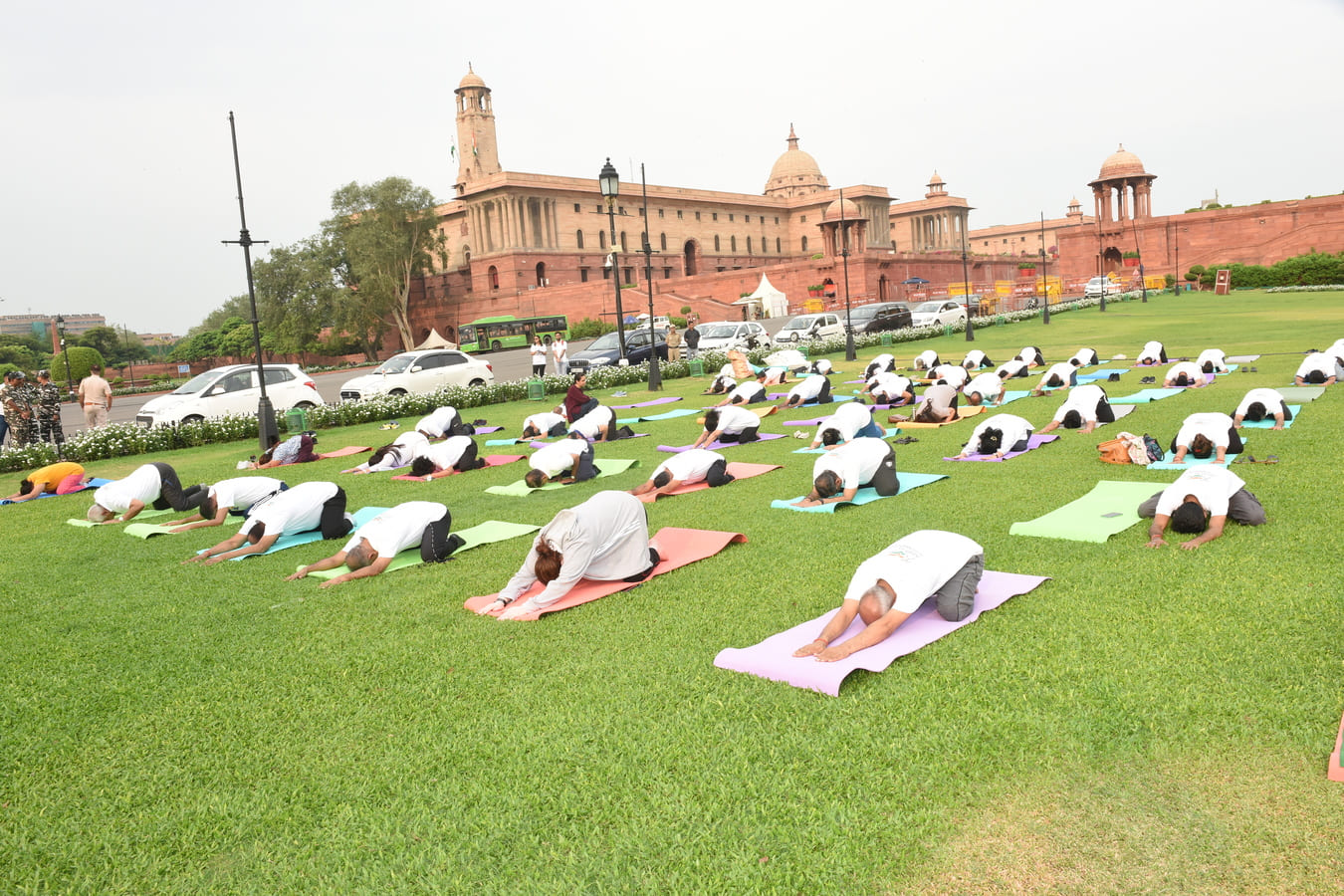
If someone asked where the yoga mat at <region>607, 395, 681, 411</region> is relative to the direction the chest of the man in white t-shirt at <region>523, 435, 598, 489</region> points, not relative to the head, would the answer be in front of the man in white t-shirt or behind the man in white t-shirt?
behind

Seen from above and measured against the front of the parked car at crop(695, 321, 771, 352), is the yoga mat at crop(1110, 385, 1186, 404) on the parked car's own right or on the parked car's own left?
on the parked car's own left

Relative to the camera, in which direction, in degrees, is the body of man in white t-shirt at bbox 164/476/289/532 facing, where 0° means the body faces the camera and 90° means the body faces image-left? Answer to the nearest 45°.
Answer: approximately 45°

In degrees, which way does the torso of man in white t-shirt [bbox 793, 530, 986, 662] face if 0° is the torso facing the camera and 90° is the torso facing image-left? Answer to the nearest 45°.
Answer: approximately 45°

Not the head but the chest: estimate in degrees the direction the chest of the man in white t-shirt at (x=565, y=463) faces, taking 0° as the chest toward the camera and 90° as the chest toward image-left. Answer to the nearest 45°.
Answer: approximately 45°

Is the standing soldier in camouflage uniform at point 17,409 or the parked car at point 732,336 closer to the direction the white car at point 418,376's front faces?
the standing soldier in camouflage uniform
